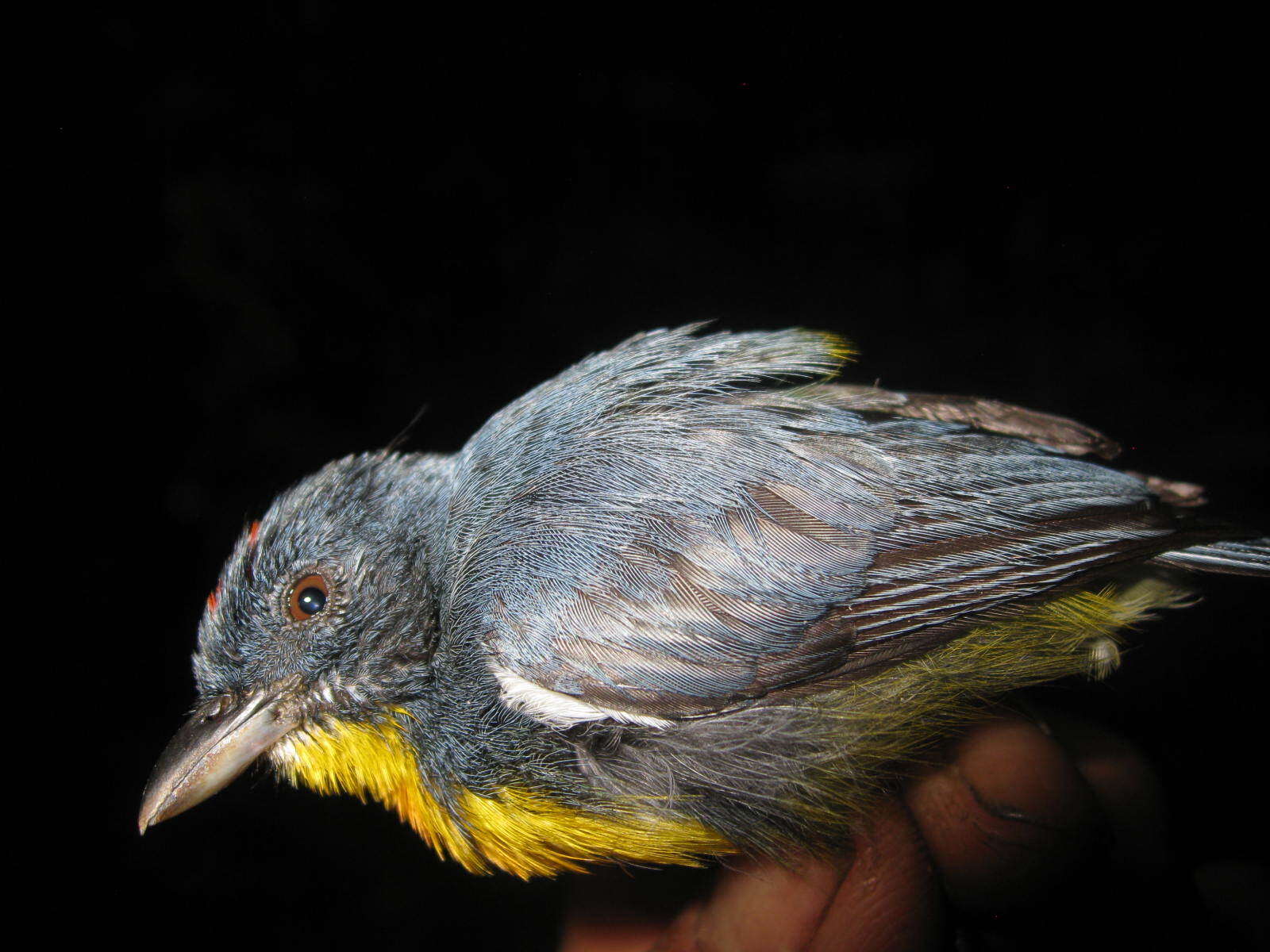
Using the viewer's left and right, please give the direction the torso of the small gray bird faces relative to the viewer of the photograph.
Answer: facing to the left of the viewer
